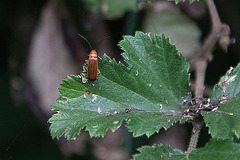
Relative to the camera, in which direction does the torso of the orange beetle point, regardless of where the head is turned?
away from the camera

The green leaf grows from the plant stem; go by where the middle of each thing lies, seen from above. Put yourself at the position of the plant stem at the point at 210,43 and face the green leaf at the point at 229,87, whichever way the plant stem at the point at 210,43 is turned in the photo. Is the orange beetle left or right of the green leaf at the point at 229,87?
right

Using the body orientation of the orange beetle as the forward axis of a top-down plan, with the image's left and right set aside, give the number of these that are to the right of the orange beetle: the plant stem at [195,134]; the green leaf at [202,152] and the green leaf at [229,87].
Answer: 3

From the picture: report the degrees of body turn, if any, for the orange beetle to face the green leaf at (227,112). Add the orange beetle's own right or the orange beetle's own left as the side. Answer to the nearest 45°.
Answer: approximately 90° to the orange beetle's own right

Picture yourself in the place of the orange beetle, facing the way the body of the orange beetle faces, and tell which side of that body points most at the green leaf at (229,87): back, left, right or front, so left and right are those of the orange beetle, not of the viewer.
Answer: right

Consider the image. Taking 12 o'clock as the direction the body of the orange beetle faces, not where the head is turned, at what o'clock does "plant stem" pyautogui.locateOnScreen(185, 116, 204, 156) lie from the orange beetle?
The plant stem is roughly at 3 o'clock from the orange beetle.

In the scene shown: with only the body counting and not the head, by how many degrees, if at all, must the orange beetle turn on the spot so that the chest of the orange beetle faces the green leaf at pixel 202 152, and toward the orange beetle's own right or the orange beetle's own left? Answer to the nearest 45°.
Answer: approximately 90° to the orange beetle's own right

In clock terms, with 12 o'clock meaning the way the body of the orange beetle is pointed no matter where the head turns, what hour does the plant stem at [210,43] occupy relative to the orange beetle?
The plant stem is roughly at 2 o'clock from the orange beetle.
